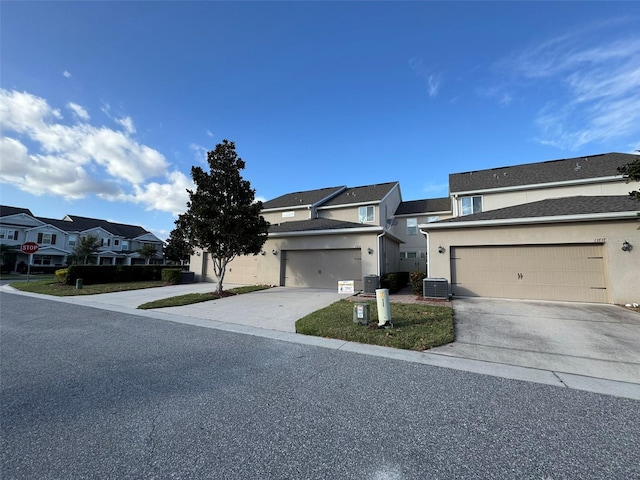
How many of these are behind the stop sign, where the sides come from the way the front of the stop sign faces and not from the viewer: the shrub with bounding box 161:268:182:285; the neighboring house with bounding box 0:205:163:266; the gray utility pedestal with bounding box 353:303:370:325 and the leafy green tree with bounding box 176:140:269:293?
1

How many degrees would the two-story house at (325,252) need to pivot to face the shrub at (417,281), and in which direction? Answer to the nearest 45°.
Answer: approximately 45° to its left

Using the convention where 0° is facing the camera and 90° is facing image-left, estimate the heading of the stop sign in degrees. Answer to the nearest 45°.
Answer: approximately 0°

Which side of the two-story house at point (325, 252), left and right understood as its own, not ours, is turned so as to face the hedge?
right

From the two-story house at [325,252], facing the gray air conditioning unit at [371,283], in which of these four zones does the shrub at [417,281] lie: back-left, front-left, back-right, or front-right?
front-left

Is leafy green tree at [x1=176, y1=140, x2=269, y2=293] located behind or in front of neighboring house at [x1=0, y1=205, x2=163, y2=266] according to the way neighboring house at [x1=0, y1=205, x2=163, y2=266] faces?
in front

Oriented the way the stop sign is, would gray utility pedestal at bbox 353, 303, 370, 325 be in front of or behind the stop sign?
in front

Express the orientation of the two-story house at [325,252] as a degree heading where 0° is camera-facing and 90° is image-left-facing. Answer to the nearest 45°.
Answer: approximately 0°

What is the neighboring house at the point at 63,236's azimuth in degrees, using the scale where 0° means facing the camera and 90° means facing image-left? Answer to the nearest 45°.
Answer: approximately 315°

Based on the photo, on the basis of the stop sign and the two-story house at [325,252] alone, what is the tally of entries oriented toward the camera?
2

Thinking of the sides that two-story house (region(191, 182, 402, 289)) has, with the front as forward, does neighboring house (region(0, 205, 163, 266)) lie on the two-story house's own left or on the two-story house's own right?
on the two-story house's own right

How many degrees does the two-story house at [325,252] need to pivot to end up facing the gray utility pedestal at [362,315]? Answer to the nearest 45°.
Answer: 0° — it already faces it
